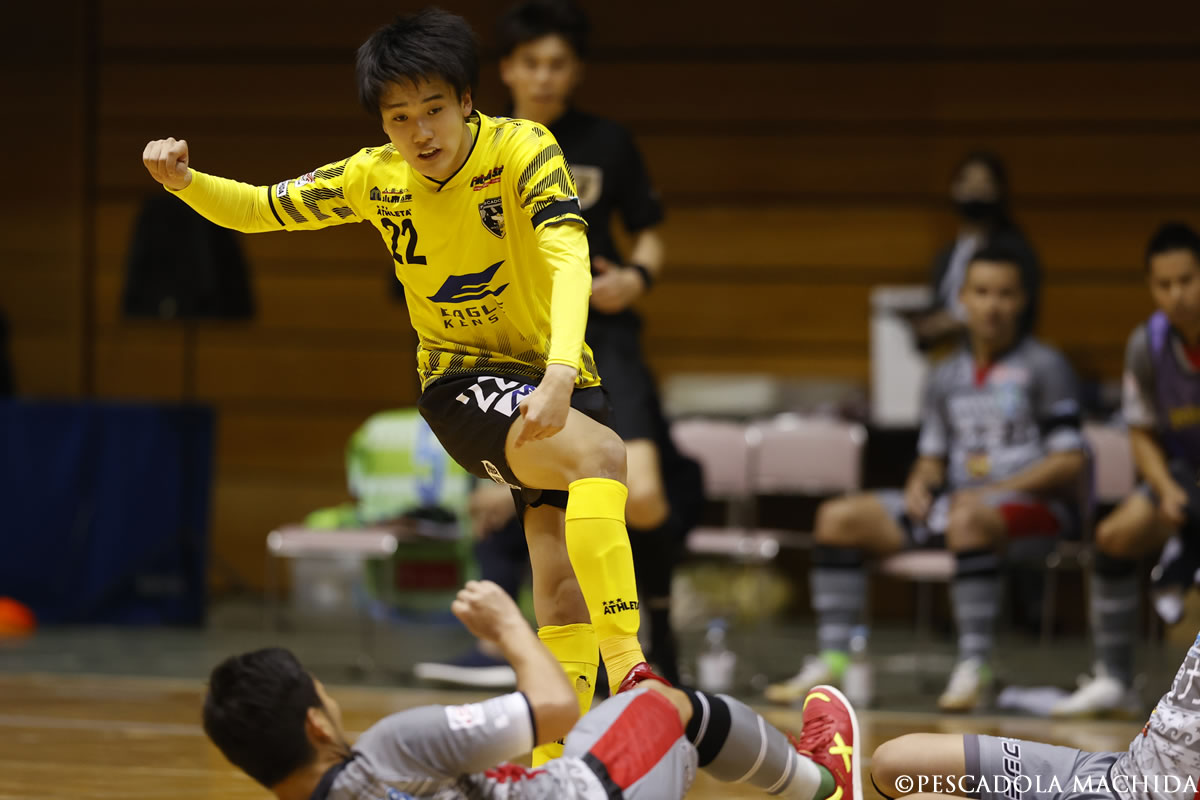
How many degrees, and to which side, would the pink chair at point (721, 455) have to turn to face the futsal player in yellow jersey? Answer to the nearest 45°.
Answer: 0° — it already faces them

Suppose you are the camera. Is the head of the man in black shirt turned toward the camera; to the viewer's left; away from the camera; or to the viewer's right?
toward the camera

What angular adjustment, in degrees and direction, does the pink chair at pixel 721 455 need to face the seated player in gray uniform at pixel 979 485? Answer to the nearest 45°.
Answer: approximately 45° to its left

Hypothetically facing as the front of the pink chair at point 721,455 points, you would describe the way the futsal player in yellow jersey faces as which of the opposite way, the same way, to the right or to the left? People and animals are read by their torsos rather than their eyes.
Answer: the same way

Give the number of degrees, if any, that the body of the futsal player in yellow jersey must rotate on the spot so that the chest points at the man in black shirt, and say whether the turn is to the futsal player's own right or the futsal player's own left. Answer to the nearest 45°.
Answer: approximately 180°

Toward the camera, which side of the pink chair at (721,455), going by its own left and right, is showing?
front

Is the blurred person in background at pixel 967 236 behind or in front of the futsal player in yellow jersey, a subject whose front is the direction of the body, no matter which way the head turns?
behind

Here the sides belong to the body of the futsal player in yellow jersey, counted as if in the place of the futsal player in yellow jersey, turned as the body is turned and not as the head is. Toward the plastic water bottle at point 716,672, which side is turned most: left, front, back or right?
back

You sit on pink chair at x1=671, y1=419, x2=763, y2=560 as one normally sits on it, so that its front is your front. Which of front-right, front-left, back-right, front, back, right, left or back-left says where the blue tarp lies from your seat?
right

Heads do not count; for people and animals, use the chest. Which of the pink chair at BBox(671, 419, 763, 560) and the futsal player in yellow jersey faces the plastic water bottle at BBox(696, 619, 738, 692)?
the pink chair

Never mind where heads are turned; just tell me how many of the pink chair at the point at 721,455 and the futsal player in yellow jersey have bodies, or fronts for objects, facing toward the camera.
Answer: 2

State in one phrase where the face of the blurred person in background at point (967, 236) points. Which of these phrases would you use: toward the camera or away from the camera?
toward the camera

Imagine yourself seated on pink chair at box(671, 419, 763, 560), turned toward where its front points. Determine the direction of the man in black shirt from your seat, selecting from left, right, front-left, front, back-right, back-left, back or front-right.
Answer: front

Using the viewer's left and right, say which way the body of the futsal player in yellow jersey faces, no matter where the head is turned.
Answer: facing the viewer

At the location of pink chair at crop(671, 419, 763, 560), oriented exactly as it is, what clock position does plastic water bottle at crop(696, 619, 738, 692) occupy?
The plastic water bottle is roughly at 12 o'clock from the pink chair.
